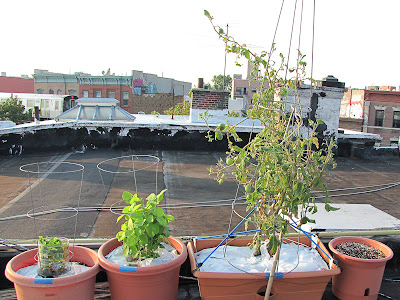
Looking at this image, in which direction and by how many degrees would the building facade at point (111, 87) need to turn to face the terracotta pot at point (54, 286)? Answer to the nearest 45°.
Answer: approximately 45° to its left

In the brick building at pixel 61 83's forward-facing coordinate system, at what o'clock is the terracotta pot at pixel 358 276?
The terracotta pot is roughly at 12 o'clock from the brick building.

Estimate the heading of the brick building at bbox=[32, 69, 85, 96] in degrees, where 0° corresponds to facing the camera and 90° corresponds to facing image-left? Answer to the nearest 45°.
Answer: approximately 0°

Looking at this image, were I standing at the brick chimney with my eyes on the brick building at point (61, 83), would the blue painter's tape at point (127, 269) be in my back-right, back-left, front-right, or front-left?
back-left

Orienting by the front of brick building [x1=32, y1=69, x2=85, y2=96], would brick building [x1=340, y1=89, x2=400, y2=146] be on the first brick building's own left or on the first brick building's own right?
on the first brick building's own left

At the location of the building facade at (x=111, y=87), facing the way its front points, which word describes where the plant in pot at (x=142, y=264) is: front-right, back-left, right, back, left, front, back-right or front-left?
front-left

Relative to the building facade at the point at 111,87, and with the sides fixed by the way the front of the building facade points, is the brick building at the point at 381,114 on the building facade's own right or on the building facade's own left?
on the building facade's own left

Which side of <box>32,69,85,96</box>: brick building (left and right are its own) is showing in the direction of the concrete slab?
front

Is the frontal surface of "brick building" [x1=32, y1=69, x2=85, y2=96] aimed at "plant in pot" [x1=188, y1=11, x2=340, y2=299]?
yes

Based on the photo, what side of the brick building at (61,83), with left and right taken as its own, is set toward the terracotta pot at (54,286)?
front

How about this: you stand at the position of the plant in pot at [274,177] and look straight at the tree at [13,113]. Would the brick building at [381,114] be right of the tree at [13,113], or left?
right

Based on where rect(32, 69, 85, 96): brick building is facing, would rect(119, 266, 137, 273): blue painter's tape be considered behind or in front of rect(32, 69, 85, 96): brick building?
in front

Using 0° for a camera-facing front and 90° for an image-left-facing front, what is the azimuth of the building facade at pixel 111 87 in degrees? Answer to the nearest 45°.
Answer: approximately 45°

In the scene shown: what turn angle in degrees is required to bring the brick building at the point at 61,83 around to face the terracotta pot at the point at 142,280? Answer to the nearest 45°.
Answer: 0° — it already faces it
